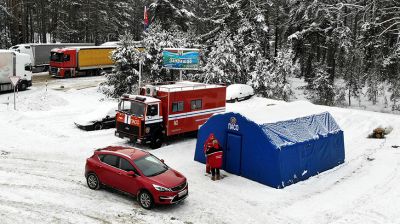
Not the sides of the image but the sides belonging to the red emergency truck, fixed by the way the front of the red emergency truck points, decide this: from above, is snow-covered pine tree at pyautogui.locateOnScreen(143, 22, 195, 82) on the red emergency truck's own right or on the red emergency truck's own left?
on the red emergency truck's own right

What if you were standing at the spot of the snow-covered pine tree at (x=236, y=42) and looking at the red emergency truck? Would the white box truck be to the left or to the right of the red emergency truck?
right

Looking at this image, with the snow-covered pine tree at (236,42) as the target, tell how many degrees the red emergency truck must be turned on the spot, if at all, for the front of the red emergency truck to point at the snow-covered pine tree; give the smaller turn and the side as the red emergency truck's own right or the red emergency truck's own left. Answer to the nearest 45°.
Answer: approximately 135° to the red emergency truck's own right

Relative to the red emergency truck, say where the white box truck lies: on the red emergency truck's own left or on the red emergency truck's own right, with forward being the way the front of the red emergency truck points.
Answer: on the red emergency truck's own right

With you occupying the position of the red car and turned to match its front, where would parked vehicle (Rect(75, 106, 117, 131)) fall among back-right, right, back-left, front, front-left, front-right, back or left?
back-left

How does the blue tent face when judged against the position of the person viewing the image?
facing the viewer and to the left of the viewer

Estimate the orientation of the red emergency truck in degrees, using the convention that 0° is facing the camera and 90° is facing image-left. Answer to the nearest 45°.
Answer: approximately 45°

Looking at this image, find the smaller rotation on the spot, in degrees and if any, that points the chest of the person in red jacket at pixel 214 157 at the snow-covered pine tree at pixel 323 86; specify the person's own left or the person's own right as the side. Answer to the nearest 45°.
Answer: approximately 45° to the person's own right

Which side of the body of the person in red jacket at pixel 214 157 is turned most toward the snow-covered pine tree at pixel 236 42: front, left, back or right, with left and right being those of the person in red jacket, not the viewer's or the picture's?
front
